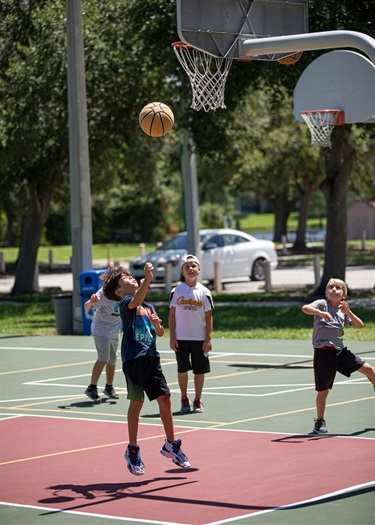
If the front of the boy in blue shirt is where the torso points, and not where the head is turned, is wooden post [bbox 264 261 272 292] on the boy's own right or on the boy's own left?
on the boy's own left

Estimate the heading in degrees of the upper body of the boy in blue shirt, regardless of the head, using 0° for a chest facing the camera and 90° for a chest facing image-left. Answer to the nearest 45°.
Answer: approximately 315°

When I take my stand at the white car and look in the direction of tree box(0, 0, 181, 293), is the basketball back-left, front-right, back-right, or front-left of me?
front-left

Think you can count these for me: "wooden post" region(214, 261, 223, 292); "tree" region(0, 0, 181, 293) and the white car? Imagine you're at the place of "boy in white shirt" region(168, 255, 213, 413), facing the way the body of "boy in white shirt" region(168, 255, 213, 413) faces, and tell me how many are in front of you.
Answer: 0

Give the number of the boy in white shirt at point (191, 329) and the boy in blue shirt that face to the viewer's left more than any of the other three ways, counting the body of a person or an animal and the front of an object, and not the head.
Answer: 0

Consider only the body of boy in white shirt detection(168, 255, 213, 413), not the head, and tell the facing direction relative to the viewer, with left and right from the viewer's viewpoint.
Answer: facing the viewer

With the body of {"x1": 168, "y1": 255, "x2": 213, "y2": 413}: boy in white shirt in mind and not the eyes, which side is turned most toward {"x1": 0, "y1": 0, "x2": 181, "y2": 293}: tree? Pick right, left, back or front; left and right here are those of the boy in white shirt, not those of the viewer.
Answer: back

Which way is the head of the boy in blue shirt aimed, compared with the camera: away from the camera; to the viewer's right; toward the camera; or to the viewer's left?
to the viewer's right

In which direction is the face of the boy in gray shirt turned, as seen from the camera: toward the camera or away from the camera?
toward the camera

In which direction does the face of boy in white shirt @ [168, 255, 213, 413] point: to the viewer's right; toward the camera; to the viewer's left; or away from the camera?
toward the camera

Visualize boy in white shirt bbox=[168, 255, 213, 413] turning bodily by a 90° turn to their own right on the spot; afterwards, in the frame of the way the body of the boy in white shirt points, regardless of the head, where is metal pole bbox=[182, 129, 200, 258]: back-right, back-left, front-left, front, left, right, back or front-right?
right

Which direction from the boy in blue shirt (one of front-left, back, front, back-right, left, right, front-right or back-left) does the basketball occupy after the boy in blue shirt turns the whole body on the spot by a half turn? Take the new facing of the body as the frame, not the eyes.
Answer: front-right
